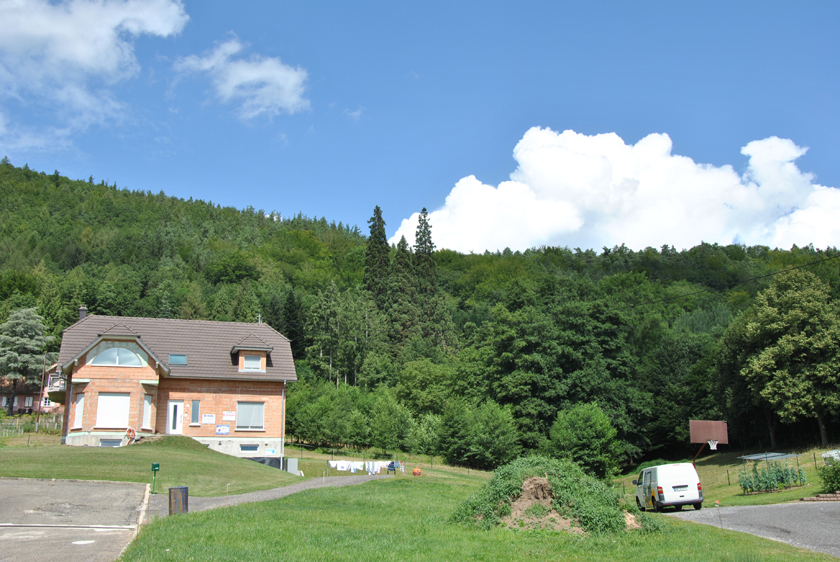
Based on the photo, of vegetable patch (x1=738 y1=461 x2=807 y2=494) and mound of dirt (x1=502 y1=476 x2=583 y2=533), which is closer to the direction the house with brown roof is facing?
the mound of dirt

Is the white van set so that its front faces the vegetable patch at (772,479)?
no

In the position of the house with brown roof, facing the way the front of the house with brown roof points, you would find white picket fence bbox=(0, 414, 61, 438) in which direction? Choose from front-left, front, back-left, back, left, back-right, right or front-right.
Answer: back-right

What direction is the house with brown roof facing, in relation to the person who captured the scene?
facing the viewer

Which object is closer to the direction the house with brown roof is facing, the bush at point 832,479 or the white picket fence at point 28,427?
the bush

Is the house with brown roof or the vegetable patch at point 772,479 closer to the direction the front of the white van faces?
the house with brown roof

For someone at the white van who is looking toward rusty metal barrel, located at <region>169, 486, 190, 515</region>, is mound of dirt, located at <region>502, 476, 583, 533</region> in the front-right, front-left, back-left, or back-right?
front-left

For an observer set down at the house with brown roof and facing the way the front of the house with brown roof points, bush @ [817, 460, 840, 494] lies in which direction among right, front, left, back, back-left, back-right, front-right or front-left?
front-left

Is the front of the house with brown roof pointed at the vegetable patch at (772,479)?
no

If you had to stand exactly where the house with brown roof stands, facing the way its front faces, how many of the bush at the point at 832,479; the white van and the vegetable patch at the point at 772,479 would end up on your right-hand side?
0

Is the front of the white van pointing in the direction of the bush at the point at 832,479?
no
